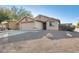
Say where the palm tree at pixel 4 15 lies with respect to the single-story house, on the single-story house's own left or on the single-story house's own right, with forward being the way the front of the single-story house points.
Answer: on the single-story house's own right

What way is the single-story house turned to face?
toward the camera
